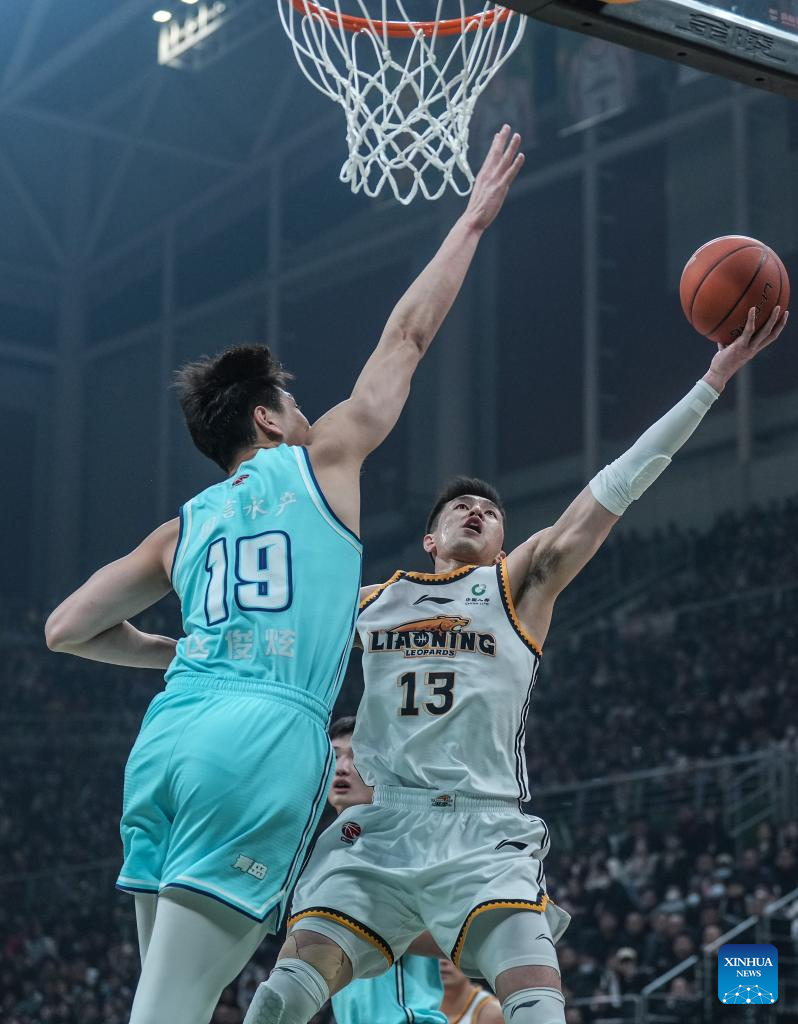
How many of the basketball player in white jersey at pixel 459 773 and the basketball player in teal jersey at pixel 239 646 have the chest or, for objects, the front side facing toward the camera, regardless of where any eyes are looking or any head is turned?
1

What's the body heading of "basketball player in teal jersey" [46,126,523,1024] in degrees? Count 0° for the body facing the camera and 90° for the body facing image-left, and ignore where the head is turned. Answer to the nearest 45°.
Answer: approximately 225°

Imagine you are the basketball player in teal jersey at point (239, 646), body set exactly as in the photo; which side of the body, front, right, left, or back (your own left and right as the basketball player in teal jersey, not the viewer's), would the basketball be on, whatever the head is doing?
front

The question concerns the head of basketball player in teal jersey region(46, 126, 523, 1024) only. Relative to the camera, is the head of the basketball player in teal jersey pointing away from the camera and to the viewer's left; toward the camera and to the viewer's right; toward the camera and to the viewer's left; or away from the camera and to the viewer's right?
away from the camera and to the viewer's right

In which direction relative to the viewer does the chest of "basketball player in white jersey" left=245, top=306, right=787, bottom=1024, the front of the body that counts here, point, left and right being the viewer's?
facing the viewer

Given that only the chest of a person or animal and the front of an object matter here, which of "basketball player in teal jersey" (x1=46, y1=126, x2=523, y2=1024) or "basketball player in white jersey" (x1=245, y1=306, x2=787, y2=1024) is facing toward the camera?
the basketball player in white jersey

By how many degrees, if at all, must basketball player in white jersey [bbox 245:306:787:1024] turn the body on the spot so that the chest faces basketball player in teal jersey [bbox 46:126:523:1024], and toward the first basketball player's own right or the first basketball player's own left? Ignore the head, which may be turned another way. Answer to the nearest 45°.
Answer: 0° — they already face them

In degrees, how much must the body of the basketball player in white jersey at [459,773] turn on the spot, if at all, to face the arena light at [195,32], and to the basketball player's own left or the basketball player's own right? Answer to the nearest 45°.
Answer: approximately 180°

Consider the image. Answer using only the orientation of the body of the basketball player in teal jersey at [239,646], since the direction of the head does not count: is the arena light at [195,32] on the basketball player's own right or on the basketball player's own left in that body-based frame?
on the basketball player's own left
